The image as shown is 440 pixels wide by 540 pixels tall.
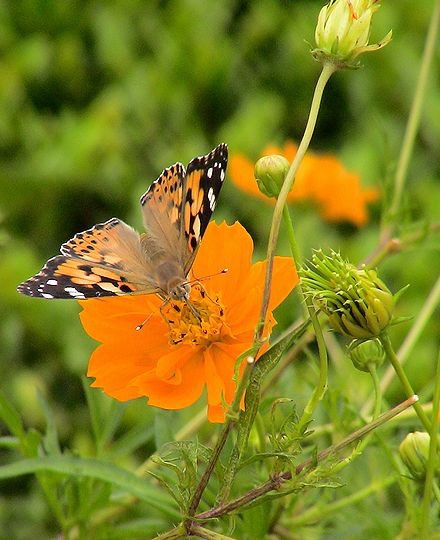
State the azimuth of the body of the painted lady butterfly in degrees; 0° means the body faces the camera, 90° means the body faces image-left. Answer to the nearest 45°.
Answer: approximately 315°
